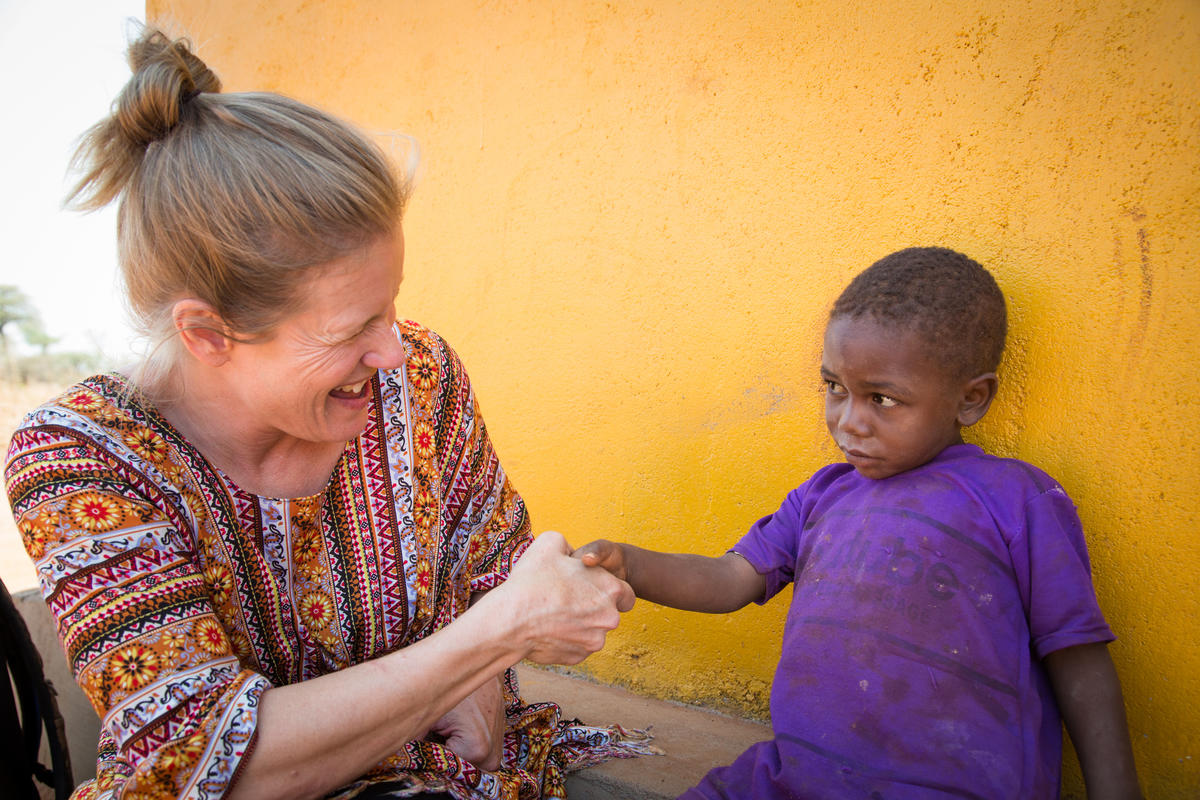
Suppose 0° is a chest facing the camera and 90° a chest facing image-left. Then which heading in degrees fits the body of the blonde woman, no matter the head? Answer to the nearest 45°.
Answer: approximately 315°

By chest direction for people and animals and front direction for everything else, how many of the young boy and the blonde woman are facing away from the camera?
0

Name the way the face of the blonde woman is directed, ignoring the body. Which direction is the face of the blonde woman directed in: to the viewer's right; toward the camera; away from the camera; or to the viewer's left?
to the viewer's right

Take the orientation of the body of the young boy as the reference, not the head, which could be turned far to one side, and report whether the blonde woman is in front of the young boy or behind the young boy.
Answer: in front

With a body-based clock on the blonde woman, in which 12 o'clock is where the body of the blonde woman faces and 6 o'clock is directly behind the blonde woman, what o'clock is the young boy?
The young boy is roughly at 11 o'clock from the blonde woman.
